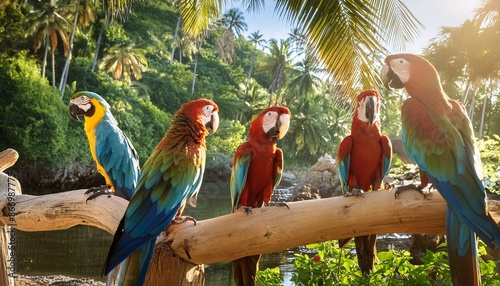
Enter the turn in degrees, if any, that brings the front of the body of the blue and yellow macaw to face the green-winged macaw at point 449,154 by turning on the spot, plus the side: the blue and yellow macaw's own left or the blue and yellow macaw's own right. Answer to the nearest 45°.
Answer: approximately 135° to the blue and yellow macaw's own left

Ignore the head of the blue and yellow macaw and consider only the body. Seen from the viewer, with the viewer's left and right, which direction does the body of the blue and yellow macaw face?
facing to the left of the viewer

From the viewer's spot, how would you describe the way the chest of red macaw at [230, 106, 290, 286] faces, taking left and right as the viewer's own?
facing the viewer and to the right of the viewer

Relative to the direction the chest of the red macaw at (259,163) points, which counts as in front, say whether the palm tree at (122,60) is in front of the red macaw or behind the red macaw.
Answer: behind

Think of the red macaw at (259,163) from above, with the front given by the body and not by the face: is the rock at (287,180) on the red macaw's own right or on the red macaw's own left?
on the red macaw's own left

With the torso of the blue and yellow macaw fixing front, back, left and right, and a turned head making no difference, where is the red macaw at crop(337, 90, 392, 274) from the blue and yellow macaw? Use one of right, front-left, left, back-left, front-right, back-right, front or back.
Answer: back-left

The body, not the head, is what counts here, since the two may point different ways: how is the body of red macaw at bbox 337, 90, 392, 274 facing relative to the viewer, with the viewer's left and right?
facing the viewer

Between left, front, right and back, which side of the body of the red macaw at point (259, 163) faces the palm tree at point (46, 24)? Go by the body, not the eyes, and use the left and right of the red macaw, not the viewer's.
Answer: back

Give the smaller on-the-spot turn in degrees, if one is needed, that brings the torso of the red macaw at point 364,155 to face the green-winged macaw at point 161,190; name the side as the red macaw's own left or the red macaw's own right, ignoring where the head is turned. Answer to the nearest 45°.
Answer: approximately 45° to the red macaw's own right
